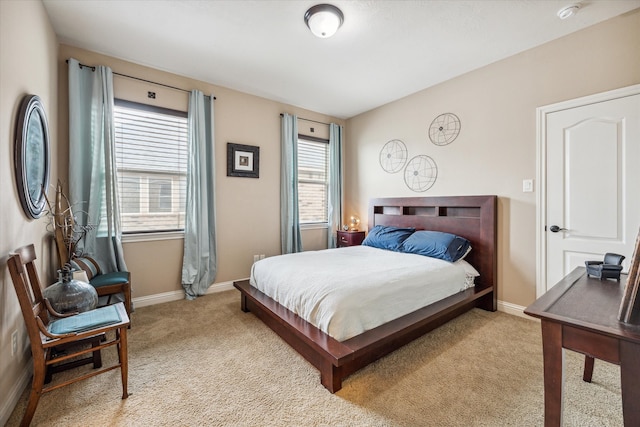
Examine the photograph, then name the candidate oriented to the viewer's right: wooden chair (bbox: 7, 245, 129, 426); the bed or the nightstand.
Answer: the wooden chair

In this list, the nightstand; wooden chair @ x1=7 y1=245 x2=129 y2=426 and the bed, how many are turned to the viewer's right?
1

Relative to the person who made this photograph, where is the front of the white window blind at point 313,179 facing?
facing the viewer and to the right of the viewer

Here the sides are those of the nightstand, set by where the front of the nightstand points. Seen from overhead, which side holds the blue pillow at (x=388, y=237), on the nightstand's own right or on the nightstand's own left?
on the nightstand's own left

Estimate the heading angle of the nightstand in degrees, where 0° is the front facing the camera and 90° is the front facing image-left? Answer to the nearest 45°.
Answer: approximately 45°

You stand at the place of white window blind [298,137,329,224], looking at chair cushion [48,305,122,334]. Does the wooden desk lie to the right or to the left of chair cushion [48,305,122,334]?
left

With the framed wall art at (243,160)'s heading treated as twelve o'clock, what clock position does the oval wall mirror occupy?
The oval wall mirror is roughly at 3 o'clock from the framed wall art.

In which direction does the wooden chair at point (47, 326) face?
to the viewer's right

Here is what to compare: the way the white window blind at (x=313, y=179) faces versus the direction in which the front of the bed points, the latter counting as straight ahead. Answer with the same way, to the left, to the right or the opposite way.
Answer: to the left

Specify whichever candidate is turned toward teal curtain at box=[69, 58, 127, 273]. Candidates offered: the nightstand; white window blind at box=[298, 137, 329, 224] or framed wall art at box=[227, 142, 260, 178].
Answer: the nightstand

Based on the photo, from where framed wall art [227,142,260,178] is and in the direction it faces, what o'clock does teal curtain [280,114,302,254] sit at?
The teal curtain is roughly at 10 o'clock from the framed wall art.

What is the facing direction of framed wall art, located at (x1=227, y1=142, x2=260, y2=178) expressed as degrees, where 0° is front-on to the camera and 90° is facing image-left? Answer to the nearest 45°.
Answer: approximately 315°

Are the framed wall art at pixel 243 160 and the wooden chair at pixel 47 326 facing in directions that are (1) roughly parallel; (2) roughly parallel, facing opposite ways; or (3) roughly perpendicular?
roughly perpendicular

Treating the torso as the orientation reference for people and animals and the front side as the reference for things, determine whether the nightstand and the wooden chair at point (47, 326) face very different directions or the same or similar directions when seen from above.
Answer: very different directions

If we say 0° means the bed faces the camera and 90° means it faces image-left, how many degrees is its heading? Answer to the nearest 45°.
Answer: approximately 45°

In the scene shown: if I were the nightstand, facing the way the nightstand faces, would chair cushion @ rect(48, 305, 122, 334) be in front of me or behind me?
in front

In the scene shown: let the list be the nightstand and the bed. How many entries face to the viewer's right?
0
